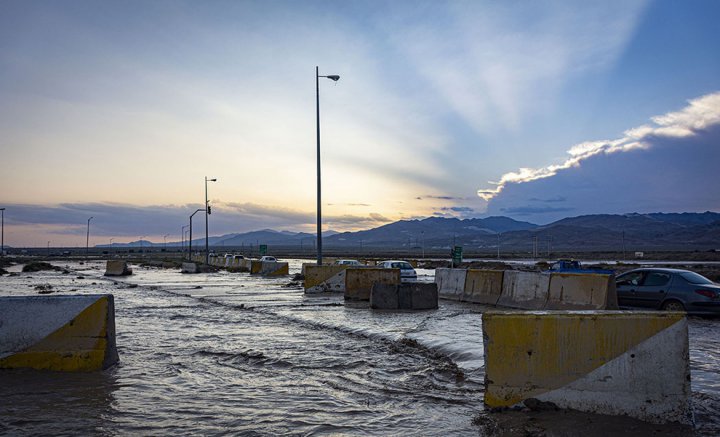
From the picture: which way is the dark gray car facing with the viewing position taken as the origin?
facing away from the viewer and to the left of the viewer

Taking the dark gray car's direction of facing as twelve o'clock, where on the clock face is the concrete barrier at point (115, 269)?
The concrete barrier is roughly at 11 o'clock from the dark gray car.

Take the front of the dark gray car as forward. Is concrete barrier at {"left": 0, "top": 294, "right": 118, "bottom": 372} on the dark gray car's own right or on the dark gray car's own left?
on the dark gray car's own left

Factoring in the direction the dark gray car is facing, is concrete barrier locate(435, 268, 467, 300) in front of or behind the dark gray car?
in front

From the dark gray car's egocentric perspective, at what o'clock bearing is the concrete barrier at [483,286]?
The concrete barrier is roughly at 11 o'clock from the dark gray car.

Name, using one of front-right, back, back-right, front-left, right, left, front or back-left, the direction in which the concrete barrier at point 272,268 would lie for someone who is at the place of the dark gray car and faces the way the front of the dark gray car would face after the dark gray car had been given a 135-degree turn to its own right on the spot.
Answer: back-left

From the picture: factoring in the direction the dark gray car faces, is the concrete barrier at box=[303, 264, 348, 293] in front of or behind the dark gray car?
in front

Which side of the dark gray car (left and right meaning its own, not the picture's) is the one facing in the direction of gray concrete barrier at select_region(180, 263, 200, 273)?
front

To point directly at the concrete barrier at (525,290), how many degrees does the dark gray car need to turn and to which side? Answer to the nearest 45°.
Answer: approximately 45° to its left
